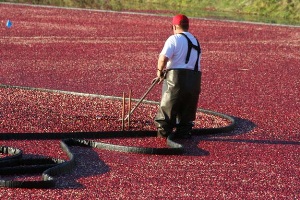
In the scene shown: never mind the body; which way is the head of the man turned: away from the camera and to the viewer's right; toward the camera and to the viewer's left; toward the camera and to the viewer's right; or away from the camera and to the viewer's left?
away from the camera and to the viewer's left

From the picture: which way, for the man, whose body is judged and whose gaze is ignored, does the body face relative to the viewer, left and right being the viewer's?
facing away from the viewer and to the left of the viewer
